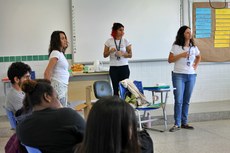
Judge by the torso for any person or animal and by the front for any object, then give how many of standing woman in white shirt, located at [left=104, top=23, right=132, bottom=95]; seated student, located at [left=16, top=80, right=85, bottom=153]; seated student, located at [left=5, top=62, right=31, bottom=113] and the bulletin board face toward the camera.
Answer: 2

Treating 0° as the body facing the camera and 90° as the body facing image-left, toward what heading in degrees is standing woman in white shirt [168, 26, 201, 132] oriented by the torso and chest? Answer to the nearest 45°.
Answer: approximately 315°

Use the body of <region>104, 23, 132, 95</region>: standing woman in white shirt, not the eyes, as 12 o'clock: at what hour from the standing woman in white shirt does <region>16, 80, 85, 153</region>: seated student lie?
The seated student is roughly at 12 o'clock from the standing woman in white shirt.

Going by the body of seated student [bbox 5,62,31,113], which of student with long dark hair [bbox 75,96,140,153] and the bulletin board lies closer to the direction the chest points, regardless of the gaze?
the bulletin board

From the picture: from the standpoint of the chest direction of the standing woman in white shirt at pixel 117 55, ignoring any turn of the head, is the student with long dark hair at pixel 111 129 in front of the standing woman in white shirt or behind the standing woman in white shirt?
in front

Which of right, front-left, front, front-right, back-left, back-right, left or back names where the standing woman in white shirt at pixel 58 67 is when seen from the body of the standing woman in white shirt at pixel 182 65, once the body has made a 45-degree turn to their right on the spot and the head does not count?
front-right

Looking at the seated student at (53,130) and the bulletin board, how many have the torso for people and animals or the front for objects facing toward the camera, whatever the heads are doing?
1

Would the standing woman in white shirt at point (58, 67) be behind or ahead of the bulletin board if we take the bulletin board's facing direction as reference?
ahead

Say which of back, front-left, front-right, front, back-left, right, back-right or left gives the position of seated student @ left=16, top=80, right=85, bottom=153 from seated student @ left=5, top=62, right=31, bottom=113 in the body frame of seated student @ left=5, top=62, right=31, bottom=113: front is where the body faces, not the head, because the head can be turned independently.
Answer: right

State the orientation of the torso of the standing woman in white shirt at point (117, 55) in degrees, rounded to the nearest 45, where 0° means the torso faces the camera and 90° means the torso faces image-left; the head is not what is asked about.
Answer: approximately 0°
